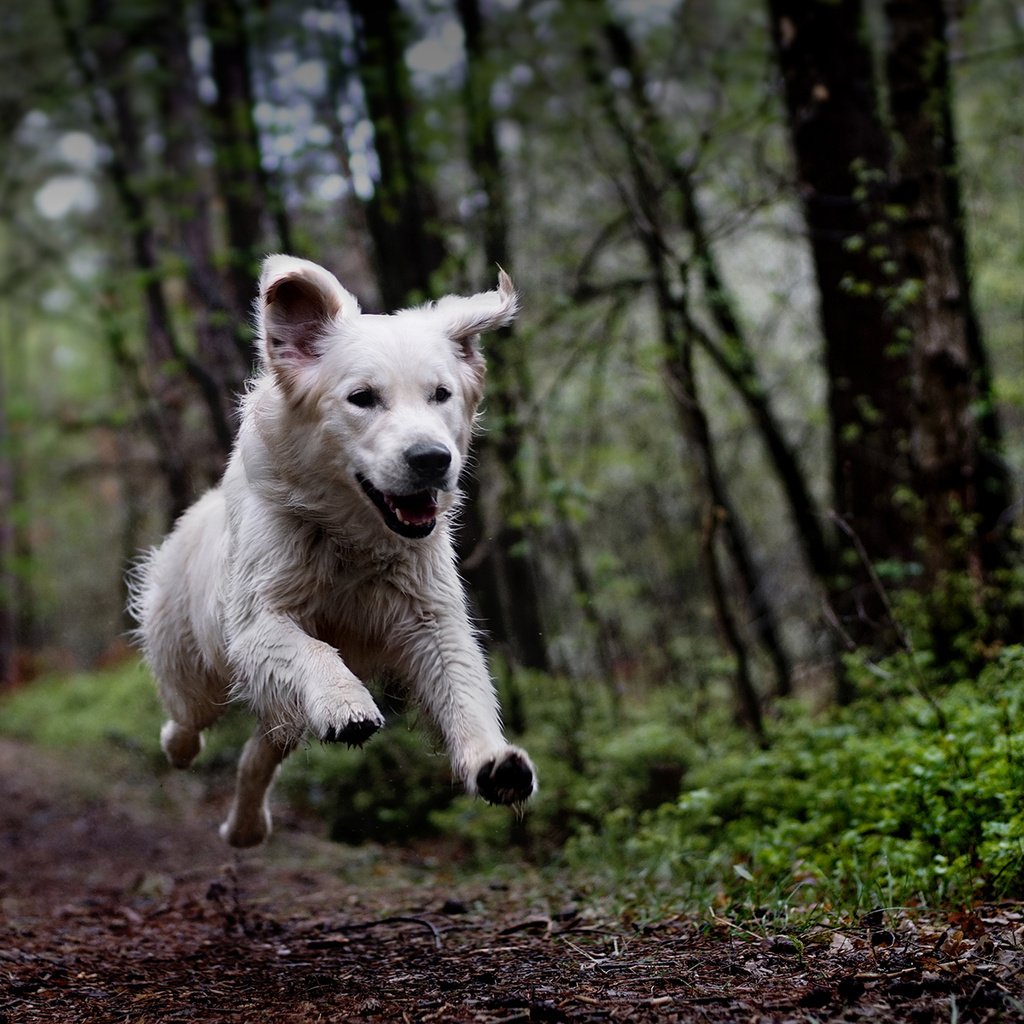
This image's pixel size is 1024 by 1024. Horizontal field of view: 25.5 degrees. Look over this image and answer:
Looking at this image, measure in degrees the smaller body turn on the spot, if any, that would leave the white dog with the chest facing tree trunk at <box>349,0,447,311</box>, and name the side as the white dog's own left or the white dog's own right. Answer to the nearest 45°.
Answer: approximately 135° to the white dog's own left

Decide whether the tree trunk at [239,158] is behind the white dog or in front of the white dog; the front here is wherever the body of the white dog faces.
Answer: behind

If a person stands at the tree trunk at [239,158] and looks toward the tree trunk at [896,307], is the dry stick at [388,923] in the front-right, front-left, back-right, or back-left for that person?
front-right

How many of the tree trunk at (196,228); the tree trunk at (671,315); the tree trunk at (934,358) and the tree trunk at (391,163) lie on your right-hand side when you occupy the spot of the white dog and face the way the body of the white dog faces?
0

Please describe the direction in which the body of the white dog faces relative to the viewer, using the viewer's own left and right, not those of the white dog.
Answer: facing the viewer and to the right of the viewer

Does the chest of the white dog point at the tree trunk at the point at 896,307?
no

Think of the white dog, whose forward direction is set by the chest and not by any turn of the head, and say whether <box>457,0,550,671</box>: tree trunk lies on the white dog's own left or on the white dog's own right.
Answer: on the white dog's own left
